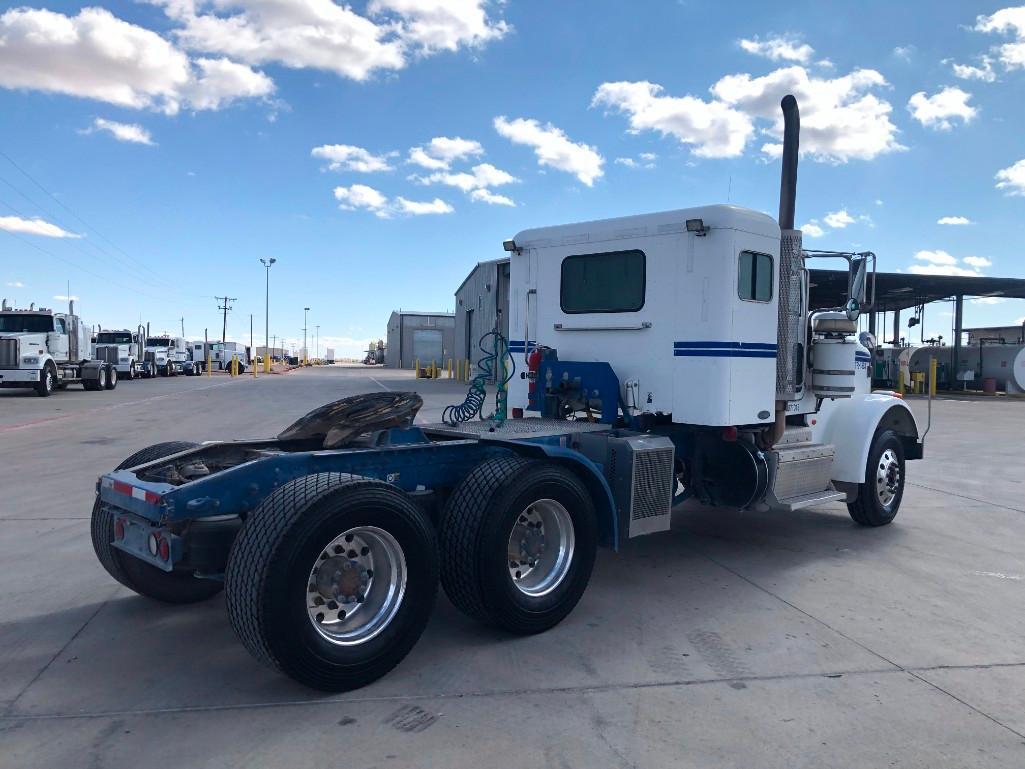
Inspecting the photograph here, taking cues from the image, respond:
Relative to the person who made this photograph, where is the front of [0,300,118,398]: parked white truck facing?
facing the viewer and to the left of the viewer

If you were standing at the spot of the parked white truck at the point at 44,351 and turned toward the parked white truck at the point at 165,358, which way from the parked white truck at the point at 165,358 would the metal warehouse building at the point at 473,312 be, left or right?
right

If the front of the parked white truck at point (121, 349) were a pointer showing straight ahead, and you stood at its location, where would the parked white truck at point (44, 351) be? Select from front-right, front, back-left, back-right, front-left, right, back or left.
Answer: front-left

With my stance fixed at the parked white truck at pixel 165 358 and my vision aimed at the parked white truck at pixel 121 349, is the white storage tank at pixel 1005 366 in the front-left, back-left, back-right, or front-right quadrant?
front-left

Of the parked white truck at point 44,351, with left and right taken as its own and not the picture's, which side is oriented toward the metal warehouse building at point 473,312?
back

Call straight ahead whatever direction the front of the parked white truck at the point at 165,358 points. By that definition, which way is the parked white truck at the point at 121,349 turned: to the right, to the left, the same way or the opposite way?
the same way

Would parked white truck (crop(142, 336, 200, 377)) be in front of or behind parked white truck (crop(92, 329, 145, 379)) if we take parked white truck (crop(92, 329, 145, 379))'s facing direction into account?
behind

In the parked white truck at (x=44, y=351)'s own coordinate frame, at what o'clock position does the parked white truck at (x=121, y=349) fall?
the parked white truck at (x=121, y=349) is roughly at 5 o'clock from the parked white truck at (x=44, y=351).

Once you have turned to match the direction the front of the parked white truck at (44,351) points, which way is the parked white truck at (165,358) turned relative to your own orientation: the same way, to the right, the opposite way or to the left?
the same way

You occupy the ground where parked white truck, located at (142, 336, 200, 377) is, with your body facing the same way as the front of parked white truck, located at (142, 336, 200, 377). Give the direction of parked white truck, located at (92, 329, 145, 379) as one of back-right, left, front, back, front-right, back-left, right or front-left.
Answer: front-left

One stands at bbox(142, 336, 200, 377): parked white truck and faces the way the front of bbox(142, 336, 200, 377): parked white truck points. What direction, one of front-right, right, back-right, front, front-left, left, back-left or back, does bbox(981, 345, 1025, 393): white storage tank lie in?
left

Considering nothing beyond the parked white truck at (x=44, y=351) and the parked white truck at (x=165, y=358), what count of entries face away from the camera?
0

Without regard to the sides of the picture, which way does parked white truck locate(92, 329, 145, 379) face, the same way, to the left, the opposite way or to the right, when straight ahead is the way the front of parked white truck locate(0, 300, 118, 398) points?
the same way

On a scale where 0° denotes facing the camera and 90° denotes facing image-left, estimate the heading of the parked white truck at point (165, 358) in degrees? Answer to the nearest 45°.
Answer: approximately 45°

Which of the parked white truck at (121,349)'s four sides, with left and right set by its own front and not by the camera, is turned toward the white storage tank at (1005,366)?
left

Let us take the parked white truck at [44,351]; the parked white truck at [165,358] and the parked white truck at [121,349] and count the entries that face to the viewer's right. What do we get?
0
